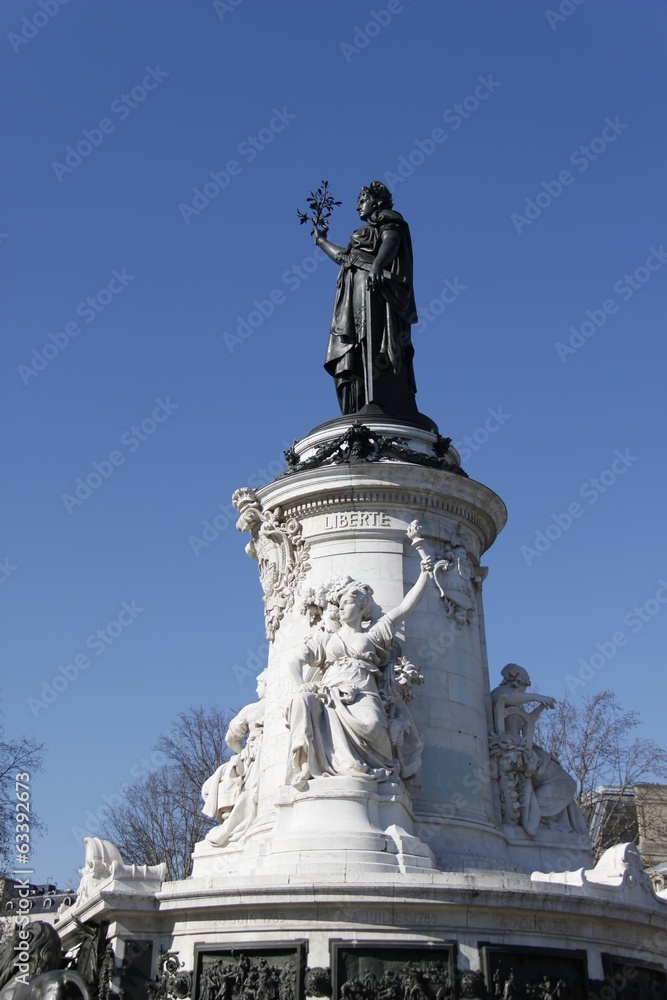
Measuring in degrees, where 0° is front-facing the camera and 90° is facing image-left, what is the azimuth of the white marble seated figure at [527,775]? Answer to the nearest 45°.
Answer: approximately 270°

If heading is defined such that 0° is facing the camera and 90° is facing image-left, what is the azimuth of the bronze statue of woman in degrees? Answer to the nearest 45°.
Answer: approximately 45°

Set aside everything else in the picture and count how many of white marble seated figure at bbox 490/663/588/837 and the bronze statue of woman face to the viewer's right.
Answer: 1

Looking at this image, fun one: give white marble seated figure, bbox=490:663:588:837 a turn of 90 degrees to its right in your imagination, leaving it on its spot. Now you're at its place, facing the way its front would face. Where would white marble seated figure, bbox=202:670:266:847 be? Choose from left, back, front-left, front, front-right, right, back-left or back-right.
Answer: right

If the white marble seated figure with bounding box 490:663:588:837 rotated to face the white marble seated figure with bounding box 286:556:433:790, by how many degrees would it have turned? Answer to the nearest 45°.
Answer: approximately 135° to its right

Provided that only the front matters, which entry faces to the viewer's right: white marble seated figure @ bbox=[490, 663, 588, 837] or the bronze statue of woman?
the white marble seated figure
